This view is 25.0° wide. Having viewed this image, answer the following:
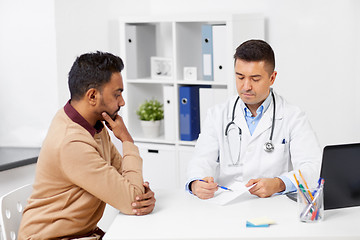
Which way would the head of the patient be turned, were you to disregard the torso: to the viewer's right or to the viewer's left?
to the viewer's right

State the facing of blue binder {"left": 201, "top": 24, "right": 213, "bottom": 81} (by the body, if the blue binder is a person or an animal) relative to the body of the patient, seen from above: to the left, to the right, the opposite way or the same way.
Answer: to the right

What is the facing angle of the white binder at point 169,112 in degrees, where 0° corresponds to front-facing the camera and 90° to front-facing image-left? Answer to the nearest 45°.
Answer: approximately 0°

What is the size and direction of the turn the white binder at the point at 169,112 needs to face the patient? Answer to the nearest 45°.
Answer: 0° — it already faces them

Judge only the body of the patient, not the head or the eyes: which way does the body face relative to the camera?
to the viewer's right

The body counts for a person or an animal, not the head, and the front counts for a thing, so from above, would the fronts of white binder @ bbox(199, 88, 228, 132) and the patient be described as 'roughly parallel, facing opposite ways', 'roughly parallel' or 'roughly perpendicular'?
roughly perpendicular
